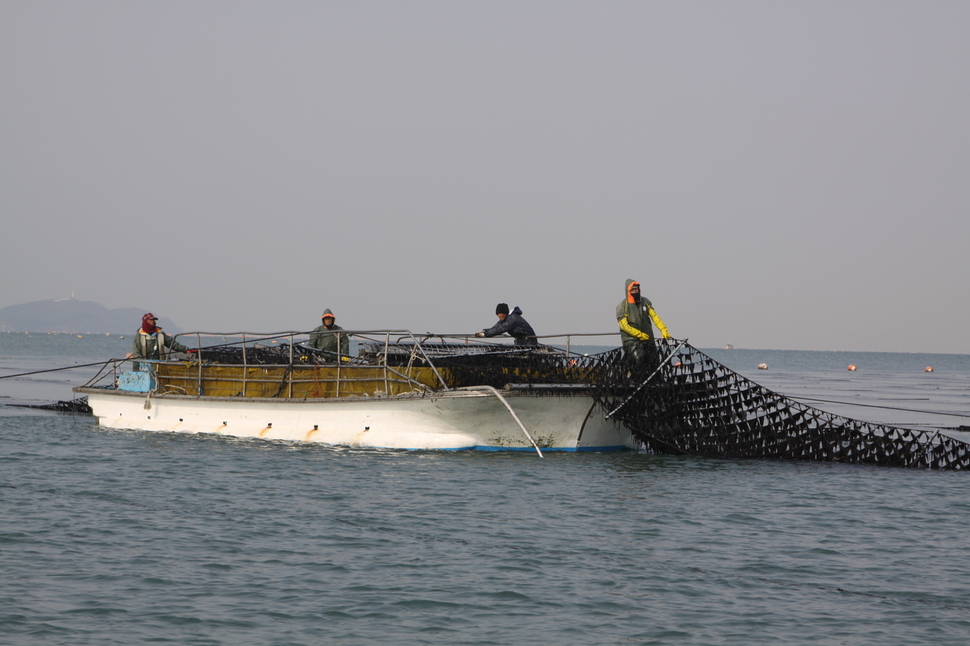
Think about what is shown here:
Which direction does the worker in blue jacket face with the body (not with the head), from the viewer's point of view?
to the viewer's left

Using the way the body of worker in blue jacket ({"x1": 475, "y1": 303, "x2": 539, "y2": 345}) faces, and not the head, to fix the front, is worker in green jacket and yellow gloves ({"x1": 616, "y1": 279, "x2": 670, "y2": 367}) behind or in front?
behind
